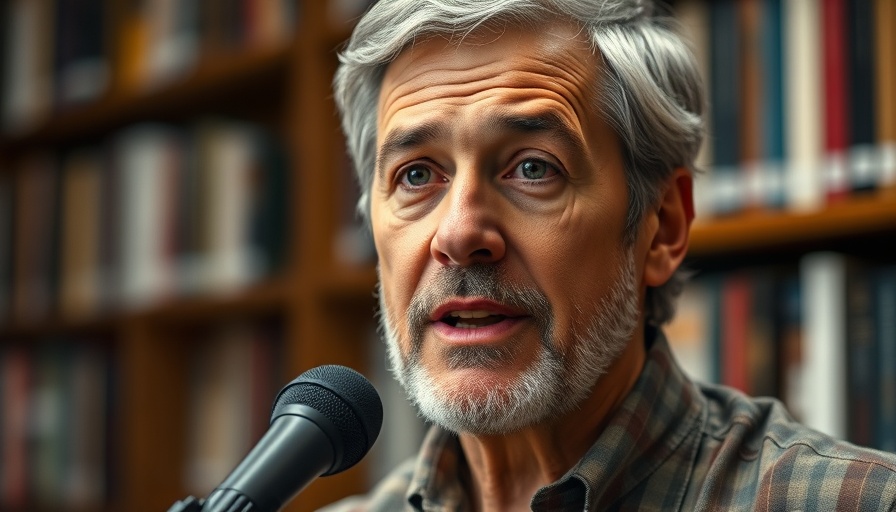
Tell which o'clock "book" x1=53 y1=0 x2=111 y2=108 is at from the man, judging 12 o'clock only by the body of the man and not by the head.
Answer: The book is roughly at 3 o'clock from the man.

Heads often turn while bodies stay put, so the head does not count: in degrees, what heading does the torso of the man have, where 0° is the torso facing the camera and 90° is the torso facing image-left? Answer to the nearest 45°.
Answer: approximately 45°

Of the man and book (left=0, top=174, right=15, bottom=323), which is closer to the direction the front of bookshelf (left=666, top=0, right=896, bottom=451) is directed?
the man

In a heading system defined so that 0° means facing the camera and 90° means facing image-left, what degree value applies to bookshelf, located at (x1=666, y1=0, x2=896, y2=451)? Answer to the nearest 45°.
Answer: approximately 0°

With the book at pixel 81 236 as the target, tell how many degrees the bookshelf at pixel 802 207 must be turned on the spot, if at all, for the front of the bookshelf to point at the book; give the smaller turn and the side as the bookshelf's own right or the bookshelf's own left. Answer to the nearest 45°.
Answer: approximately 90° to the bookshelf's own right

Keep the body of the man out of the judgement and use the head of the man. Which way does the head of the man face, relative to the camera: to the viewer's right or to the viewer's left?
to the viewer's left

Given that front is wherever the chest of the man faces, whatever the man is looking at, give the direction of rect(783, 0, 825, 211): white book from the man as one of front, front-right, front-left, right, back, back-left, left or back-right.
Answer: back

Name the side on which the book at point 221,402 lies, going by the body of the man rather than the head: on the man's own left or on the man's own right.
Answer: on the man's own right

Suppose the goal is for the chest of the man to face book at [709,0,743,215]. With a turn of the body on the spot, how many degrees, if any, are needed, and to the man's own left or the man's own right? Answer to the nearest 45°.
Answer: approximately 180°

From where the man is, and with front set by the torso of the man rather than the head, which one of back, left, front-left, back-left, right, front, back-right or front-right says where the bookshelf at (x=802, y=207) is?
back
